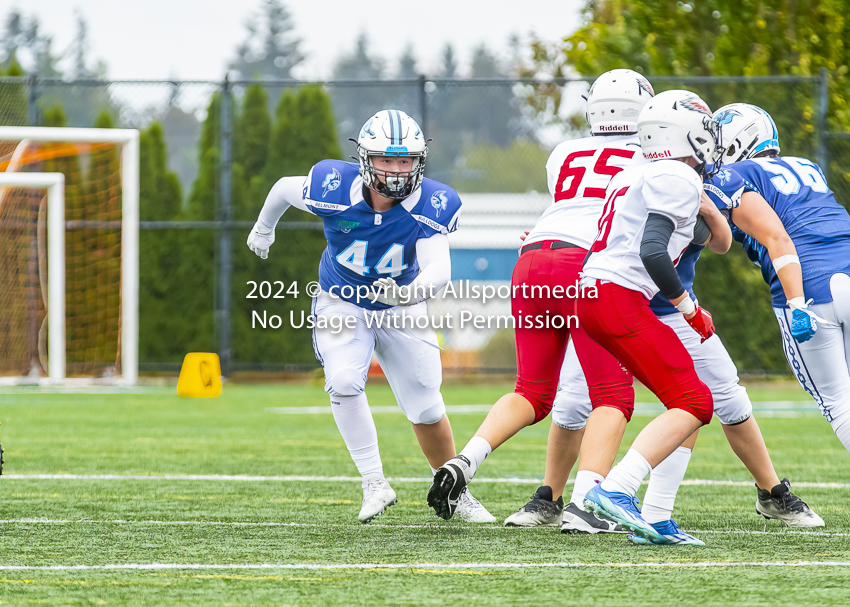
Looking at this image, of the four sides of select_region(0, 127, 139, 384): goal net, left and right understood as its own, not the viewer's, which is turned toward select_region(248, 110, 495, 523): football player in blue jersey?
front

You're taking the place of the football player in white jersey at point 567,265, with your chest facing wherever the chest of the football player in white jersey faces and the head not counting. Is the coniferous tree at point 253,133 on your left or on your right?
on your left

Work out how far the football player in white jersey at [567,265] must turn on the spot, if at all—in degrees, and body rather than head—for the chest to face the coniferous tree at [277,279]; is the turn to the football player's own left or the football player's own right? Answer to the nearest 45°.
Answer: approximately 45° to the football player's own left

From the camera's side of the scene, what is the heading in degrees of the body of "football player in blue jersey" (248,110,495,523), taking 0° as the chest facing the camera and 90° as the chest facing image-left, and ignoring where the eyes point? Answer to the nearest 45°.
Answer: approximately 0°

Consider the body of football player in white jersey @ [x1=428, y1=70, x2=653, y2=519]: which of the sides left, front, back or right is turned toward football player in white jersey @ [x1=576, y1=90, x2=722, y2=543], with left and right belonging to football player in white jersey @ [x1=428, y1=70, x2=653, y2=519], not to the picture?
right

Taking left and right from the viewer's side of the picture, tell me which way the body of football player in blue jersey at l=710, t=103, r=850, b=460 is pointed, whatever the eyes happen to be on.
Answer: facing away from the viewer and to the left of the viewer

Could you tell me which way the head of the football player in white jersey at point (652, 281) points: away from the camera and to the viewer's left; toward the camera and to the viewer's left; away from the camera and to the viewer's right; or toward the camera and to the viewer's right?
away from the camera and to the viewer's right

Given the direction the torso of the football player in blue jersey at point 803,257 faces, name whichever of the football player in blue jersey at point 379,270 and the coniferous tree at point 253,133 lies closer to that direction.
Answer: the coniferous tree

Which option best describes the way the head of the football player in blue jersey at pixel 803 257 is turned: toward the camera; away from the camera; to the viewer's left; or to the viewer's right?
to the viewer's left

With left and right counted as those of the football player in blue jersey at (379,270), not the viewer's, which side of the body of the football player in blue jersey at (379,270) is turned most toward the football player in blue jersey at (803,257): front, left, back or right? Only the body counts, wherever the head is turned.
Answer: left

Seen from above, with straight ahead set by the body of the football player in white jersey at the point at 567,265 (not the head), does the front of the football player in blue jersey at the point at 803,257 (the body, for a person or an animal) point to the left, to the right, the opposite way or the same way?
to the left

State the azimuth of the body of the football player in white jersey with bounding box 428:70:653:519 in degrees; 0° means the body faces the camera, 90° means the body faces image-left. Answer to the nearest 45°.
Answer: approximately 225°
